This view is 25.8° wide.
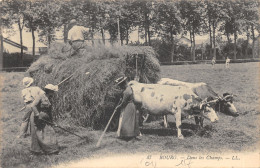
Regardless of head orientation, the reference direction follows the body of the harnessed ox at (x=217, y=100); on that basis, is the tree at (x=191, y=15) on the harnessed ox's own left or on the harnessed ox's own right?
on the harnessed ox's own left

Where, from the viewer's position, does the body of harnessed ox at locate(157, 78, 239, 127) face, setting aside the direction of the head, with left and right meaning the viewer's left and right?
facing to the right of the viewer

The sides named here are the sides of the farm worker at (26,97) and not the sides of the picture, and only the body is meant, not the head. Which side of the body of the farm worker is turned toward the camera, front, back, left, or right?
right

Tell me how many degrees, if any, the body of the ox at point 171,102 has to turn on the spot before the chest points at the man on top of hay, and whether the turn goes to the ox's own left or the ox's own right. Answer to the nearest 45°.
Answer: approximately 135° to the ox's own left

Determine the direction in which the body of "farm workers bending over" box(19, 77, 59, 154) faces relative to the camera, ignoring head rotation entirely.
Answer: to the viewer's right

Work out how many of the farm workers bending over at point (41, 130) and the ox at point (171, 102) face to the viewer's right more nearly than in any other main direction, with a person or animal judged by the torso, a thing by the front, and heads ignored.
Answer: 2

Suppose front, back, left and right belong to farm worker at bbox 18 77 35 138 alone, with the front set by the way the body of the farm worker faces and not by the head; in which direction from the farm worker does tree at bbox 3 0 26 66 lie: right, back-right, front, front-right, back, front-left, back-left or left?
left

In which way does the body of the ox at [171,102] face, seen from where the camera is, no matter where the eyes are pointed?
to the viewer's right

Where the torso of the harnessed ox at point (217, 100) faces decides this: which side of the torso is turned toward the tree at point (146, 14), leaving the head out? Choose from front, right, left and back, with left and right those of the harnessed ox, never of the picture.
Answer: left

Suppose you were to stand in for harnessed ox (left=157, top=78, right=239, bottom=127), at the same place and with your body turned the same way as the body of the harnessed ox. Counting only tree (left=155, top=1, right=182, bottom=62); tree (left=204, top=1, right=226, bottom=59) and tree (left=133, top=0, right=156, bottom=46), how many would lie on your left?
3
